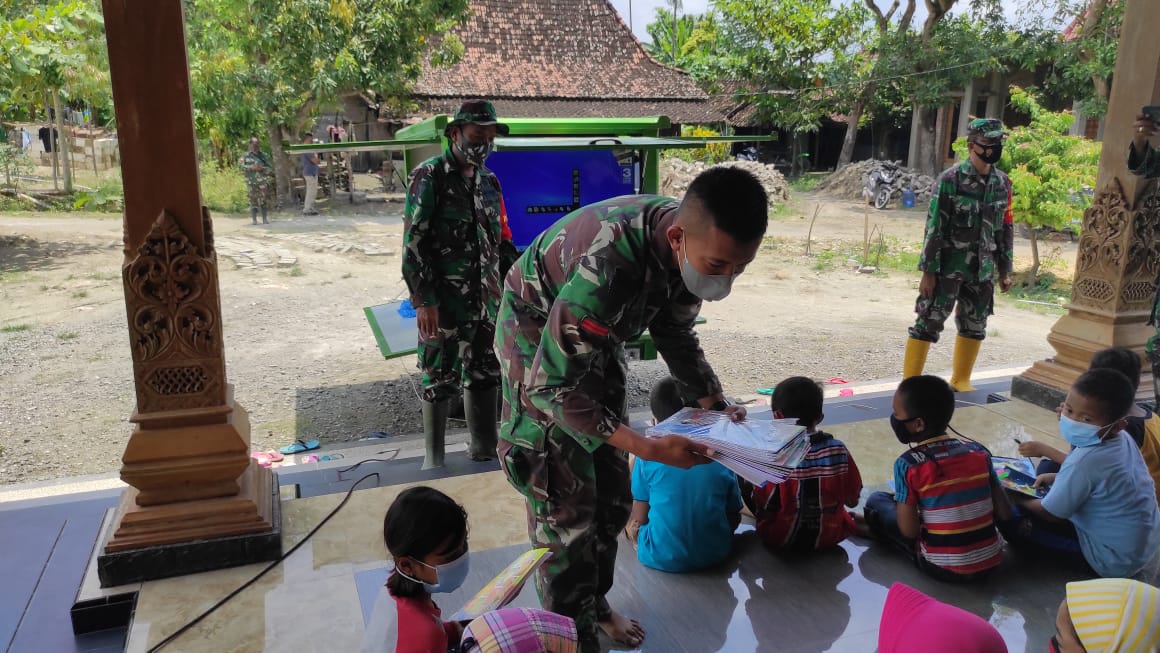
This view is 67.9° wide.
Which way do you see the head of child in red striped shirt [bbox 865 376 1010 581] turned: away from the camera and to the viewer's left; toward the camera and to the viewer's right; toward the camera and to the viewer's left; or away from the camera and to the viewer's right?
away from the camera and to the viewer's left

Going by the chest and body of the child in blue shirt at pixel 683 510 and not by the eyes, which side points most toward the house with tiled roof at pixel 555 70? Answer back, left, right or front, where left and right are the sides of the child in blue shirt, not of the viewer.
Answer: front

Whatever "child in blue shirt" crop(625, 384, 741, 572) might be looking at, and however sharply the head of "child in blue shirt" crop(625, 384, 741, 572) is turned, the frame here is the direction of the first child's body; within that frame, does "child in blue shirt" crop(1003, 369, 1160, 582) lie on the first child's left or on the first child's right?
on the first child's right

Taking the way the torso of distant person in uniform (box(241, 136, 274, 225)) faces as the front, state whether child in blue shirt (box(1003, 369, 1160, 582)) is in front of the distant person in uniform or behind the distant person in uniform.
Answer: in front

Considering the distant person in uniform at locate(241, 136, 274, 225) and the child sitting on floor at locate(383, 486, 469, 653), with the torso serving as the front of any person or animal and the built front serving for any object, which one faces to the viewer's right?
the child sitting on floor

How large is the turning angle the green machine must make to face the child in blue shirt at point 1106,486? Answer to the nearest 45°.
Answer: approximately 45° to its left

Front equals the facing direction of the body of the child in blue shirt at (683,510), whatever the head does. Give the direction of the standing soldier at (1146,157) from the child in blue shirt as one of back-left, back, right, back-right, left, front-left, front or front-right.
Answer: front-right

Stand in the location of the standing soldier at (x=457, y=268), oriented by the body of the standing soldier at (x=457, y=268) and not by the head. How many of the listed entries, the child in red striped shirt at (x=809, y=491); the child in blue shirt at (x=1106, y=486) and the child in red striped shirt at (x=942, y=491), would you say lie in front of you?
3

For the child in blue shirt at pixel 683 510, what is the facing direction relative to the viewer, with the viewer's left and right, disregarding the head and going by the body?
facing away from the viewer

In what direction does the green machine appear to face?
toward the camera

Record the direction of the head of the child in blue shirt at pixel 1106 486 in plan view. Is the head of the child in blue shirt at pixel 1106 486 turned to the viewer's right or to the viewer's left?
to the viewer's left

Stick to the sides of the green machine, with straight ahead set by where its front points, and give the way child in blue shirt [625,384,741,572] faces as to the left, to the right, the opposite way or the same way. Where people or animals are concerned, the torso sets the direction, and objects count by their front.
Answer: the opposite way

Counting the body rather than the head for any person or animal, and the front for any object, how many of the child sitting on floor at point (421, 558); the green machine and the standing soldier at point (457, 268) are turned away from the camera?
0

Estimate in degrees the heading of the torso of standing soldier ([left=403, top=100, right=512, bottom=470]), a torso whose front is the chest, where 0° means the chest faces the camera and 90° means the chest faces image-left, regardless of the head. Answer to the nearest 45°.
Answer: approximately 315°

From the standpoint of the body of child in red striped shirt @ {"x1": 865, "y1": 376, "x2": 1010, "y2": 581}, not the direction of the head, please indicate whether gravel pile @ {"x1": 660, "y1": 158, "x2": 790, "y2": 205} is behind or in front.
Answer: in front

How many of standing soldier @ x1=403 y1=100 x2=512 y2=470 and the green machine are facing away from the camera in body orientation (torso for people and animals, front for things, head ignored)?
0
